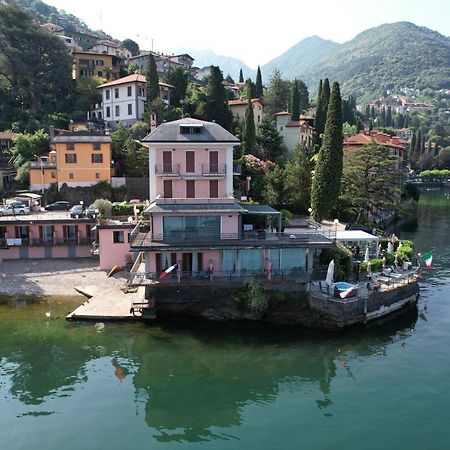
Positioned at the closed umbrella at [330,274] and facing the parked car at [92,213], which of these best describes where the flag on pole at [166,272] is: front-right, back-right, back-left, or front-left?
front-left

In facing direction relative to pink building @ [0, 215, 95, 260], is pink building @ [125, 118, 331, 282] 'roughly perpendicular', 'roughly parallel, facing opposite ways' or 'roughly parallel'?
roughly parallel

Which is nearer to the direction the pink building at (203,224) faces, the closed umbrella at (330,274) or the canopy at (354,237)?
the closed umbrella

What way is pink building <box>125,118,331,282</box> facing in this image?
toward the camera

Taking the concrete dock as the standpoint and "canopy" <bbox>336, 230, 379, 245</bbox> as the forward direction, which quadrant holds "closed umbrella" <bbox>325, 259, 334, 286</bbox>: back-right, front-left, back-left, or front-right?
front-right

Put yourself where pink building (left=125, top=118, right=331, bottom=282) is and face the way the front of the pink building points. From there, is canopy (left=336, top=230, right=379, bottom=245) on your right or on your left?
on your left

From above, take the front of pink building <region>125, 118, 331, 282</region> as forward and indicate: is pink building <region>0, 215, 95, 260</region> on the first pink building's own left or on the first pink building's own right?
on the first pink building's own right

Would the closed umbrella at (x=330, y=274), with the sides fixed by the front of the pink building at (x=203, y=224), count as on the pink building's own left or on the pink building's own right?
on the pink building's own left

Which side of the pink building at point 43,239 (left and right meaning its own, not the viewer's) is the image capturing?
front

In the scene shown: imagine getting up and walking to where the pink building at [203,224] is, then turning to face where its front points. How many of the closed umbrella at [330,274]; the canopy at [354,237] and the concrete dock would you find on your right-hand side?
1

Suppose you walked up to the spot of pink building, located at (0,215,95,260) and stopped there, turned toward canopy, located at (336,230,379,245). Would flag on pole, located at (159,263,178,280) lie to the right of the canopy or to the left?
right

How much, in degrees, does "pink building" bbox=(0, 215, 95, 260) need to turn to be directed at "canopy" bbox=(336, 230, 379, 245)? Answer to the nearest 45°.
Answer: approximately 45° to its left

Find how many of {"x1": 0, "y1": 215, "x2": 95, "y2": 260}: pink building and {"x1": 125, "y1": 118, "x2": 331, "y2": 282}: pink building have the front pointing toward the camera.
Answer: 2
